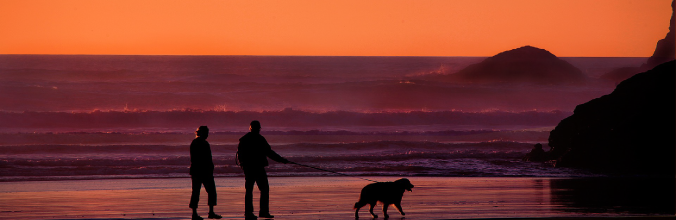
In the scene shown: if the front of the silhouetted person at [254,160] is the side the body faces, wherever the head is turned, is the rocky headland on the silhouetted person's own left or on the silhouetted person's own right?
on the silhouetted person's own left

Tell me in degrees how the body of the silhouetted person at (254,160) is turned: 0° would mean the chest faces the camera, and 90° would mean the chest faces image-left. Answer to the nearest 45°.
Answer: approximately 315°
